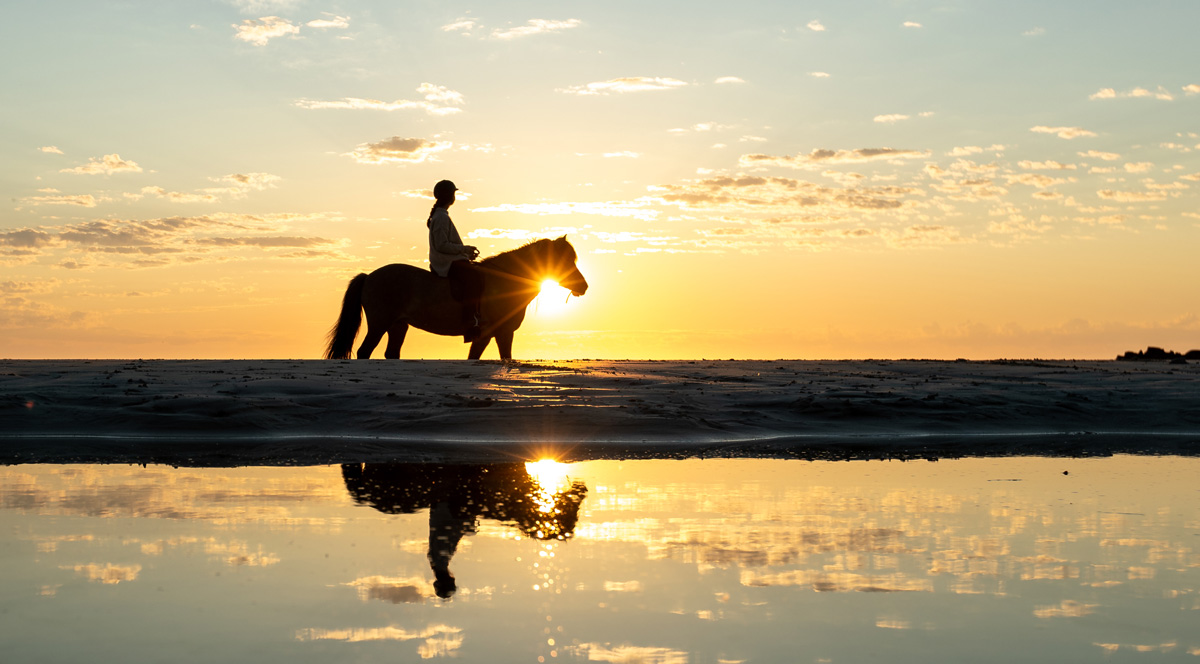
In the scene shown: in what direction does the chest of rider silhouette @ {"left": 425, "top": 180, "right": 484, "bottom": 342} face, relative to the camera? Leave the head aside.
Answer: to the viewer's right

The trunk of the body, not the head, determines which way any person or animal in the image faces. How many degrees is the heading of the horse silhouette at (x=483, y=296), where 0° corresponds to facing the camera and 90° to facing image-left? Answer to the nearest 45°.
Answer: approximately 270°
